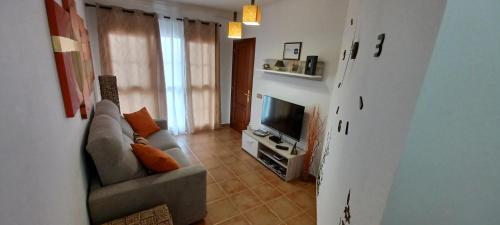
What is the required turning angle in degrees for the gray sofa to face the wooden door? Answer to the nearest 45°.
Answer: approximately 45° to its left

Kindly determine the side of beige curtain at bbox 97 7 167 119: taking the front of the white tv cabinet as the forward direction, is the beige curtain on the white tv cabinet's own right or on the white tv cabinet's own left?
on the white tv cabinet's own right

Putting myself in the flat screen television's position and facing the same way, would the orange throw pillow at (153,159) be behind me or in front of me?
in front

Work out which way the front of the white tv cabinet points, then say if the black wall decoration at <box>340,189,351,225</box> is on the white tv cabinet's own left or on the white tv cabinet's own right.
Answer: on the white tv cabinet's own left

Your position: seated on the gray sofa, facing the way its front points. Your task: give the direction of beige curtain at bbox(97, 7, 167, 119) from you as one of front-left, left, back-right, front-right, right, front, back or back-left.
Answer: left

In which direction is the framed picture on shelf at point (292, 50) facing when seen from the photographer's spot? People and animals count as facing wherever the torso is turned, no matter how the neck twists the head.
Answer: facing the viewer and to the left of the viewer

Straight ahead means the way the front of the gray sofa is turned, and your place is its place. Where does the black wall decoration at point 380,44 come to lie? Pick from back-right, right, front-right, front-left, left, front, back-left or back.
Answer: front-right

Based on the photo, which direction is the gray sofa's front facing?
to the viewer's right

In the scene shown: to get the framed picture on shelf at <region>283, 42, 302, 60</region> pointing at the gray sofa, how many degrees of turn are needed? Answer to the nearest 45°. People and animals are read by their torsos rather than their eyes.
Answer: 0° — it already faces it

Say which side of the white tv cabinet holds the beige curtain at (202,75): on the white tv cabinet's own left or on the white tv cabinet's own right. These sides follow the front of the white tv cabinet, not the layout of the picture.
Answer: on the white tv cabinet's own right

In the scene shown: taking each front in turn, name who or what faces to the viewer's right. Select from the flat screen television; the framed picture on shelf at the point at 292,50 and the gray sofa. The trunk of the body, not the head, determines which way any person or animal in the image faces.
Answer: the gray sofa

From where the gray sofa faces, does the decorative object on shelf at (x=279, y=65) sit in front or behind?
in front

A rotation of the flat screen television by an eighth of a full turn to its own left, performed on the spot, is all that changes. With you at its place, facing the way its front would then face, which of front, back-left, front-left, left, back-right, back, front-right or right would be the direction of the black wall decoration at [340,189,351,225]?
front
